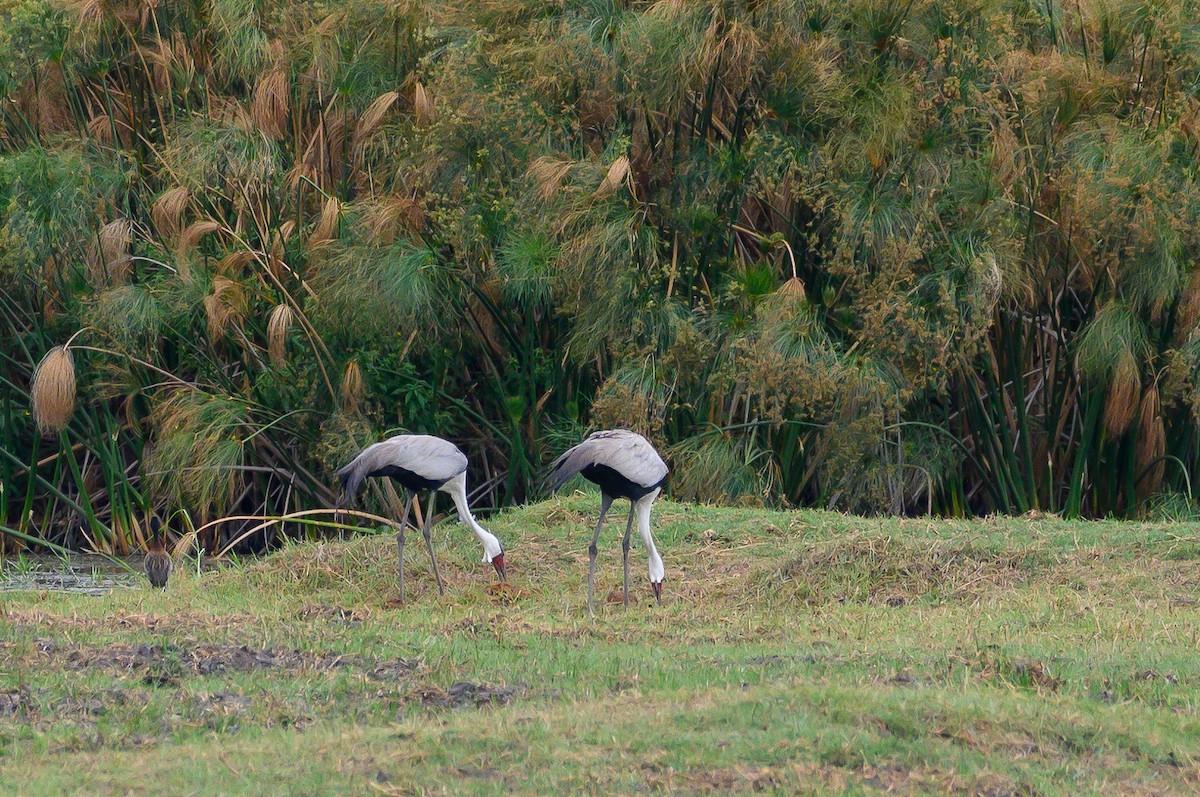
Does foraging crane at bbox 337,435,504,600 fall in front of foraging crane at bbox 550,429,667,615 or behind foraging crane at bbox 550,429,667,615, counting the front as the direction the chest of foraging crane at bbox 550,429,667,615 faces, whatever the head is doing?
behind

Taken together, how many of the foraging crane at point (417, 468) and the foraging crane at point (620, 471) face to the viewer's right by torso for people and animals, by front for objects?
2

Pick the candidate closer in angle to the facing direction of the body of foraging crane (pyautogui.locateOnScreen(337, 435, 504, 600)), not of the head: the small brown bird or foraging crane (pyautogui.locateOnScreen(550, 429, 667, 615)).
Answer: the foraging crane

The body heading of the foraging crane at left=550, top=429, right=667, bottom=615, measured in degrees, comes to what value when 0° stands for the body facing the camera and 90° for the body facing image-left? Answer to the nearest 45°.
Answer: approximately 270°

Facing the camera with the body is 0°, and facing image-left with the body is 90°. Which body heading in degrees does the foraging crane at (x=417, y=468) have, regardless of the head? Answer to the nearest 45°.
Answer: approximately 270°

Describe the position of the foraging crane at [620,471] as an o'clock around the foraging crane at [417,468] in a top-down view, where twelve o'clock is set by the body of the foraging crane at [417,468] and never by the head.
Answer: the foraging crane at [620,471] is roughly at 1 o'clock from the foraging crane at [417,468].

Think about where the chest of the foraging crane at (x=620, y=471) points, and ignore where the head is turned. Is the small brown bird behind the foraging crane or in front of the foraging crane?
behind

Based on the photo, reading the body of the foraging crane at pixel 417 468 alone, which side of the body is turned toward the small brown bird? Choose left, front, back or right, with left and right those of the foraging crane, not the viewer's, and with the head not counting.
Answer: back

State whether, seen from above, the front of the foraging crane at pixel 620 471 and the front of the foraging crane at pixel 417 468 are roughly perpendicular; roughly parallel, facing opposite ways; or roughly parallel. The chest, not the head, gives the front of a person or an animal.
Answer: roughly parallel
